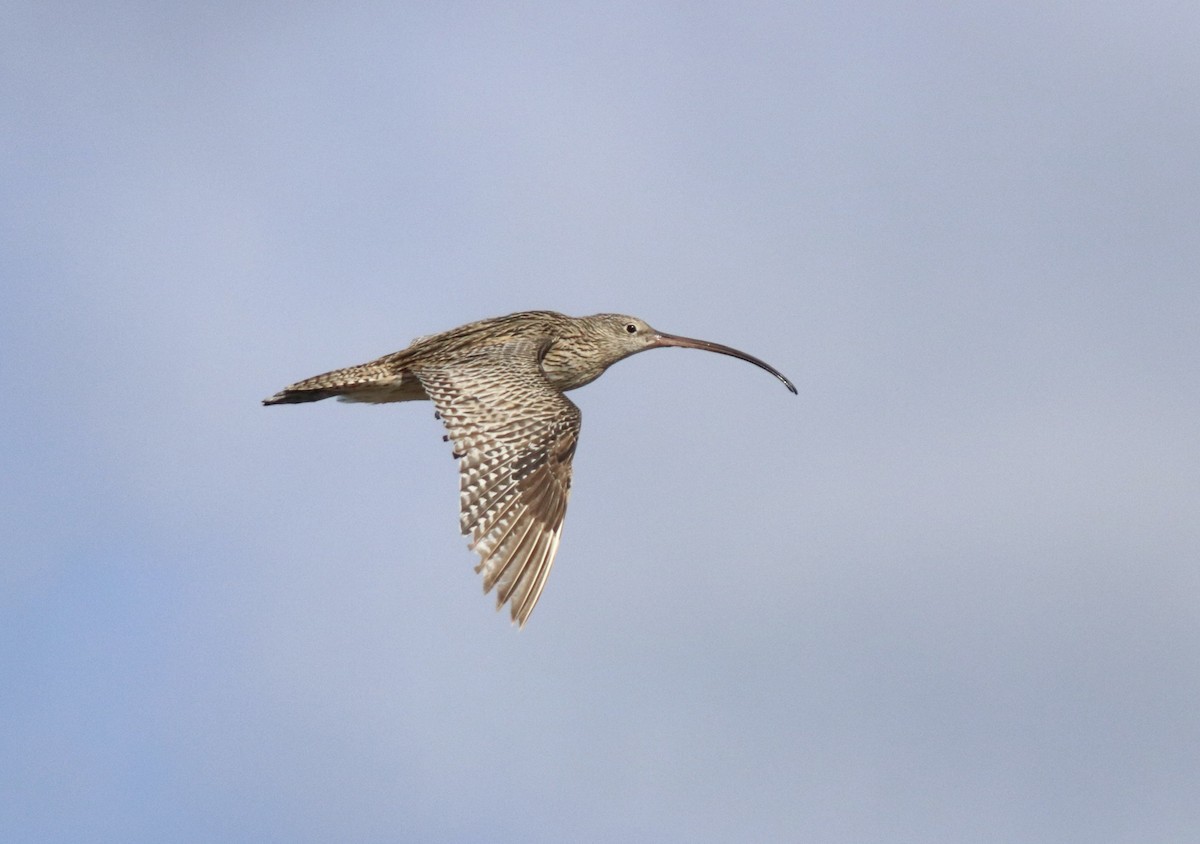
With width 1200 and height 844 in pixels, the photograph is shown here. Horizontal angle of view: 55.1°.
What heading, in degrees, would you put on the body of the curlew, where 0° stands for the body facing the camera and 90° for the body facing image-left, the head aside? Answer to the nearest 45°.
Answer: approximately 270°
